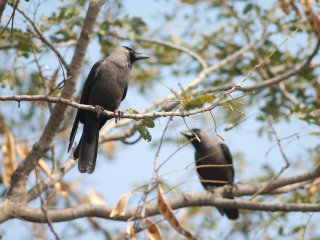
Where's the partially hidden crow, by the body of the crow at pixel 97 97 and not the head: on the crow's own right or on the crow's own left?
on the crow's own left

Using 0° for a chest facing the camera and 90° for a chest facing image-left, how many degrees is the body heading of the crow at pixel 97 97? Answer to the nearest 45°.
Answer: approximately 315°
